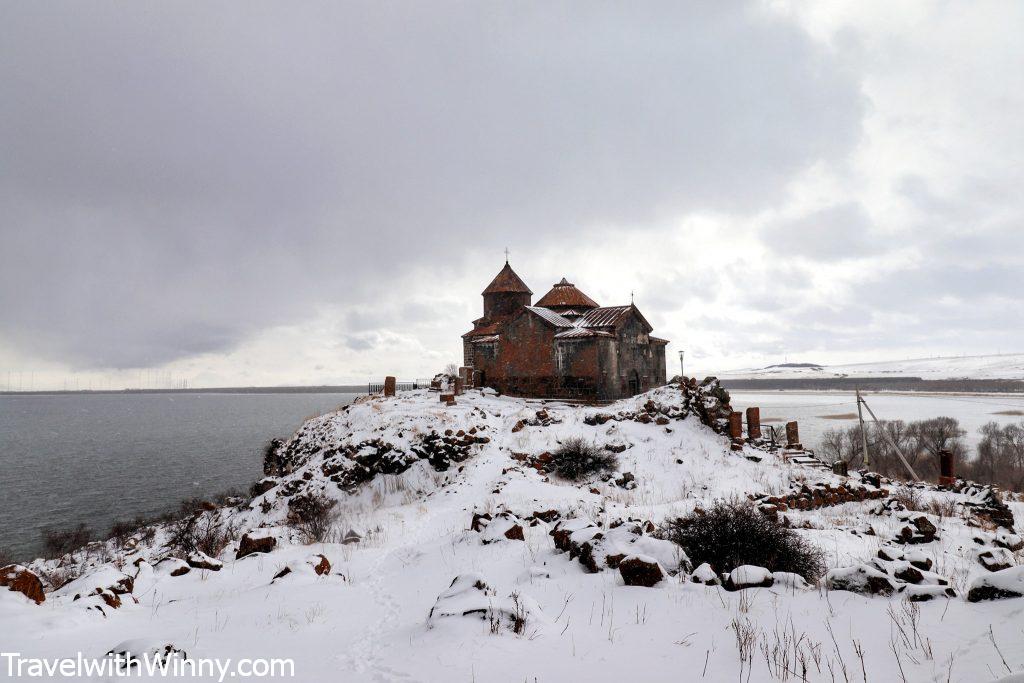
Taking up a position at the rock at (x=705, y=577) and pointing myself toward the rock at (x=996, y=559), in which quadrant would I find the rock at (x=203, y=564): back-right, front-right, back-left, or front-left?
back-left

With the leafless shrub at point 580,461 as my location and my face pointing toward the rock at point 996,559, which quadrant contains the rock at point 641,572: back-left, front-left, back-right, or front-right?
front-right

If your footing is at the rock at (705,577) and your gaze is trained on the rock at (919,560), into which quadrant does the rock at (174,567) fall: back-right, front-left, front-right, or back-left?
back-left
